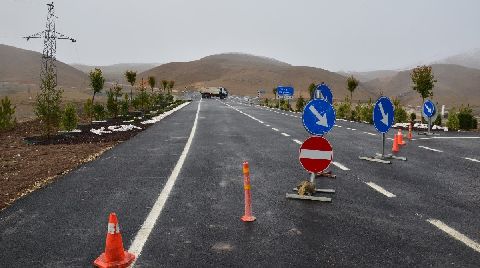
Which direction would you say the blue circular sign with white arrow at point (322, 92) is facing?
toward the camera

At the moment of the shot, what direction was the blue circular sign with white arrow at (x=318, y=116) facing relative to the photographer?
facing the viewer

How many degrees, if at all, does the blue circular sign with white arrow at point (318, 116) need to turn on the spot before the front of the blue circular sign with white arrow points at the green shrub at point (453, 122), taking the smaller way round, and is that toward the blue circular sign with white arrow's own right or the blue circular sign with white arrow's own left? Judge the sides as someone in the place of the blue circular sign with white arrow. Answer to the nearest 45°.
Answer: approximately 180°

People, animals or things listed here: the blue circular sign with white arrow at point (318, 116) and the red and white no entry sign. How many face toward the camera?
2

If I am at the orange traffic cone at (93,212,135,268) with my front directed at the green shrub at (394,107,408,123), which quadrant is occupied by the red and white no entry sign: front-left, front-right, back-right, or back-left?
front-right

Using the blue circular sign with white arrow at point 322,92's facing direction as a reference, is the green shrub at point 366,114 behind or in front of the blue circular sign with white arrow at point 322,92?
behind

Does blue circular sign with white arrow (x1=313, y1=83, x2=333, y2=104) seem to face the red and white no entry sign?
yes

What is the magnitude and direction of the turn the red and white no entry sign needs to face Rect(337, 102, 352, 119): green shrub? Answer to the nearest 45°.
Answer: approximately 180°

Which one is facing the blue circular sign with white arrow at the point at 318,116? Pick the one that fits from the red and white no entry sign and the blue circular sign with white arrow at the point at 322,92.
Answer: the blue circular sign with white arrow at the point at 322,92

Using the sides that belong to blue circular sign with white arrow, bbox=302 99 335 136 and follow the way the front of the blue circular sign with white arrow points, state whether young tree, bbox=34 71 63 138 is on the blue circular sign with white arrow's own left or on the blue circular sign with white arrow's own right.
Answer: on the blue circular sign with white arrow's own right

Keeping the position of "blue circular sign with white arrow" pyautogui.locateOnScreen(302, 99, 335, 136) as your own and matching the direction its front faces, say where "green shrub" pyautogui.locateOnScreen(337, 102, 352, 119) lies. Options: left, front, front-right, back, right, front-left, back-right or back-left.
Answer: back

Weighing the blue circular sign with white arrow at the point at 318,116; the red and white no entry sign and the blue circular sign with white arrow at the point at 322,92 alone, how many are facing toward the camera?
3
